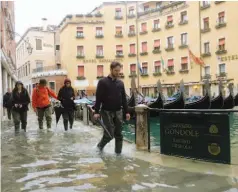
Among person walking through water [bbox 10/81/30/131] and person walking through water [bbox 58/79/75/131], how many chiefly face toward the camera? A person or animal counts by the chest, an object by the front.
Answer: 2

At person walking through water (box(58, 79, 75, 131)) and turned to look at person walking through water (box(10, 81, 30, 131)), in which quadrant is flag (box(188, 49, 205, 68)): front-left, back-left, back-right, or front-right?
back-right

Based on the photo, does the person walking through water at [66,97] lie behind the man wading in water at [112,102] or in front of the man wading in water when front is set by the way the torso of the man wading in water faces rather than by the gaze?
behind

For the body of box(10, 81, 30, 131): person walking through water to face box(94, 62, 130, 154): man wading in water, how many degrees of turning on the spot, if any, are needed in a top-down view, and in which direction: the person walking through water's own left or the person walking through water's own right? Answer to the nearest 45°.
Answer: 0° — they already face them

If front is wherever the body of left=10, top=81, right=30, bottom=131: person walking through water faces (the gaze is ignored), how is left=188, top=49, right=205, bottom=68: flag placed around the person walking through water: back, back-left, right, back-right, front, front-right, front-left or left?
back-left

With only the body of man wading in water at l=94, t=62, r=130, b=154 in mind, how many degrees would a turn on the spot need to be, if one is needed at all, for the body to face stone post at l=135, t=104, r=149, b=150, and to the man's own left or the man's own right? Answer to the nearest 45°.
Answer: approximately 90° to the man's own left

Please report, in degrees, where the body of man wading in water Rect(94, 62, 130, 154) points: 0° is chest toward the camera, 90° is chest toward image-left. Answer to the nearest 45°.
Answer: approximately 315°

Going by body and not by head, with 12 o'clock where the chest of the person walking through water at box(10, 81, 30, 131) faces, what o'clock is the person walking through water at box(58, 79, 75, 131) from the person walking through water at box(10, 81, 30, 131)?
the person walking through water at box(58, 79, 75, 131) is roughly at 9 o'clock from the person walking through water at box(10, 81, 30, 131).
